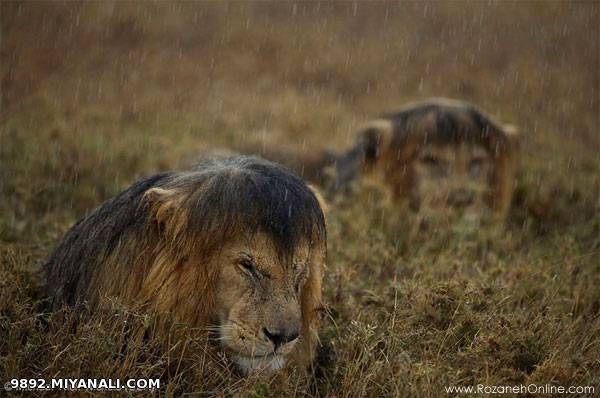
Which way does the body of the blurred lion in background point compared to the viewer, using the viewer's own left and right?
facing the viewer and to the right of the viewer
